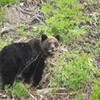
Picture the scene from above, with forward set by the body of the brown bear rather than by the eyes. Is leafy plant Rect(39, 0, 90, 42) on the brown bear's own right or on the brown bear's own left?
on the brown bear's own left

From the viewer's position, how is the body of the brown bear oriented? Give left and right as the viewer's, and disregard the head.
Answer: facing to the right of the viewer
